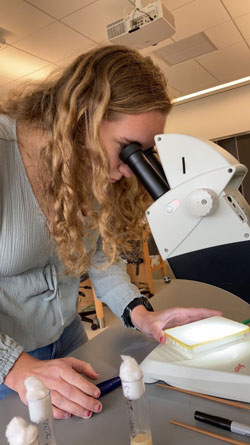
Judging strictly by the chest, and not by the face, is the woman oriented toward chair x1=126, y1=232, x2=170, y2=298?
no

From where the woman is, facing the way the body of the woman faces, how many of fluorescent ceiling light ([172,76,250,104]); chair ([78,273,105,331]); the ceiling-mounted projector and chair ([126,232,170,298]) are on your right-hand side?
0

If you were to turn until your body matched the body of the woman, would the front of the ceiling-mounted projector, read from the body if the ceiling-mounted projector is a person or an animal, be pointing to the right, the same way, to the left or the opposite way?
to the left

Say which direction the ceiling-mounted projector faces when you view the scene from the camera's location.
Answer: facing away from the viewer and to the right of the viewer

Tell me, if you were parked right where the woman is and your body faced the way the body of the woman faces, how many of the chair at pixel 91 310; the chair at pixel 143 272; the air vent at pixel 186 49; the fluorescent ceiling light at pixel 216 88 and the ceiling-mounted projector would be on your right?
0

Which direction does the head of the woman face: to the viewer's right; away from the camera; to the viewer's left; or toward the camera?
to the viewer's right

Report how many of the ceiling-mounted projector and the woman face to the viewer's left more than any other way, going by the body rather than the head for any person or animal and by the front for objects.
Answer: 0

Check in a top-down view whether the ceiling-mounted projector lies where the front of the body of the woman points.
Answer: no

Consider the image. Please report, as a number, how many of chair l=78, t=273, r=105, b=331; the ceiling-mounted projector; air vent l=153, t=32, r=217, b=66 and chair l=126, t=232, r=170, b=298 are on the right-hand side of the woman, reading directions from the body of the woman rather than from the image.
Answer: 0

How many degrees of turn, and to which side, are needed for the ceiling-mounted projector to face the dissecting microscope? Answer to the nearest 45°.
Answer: approximately 135° to its right

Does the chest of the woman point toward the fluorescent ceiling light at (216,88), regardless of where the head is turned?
no

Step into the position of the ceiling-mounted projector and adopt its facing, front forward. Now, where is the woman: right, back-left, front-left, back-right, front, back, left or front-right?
back-right

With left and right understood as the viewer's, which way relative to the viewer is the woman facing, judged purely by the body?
facing the viewer and to the right of the viewer

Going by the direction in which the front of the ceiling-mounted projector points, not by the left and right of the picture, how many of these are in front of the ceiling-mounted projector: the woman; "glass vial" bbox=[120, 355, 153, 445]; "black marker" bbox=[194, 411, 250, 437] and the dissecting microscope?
0

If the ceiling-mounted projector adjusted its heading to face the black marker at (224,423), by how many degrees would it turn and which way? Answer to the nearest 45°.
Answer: approximately 135° to its right
